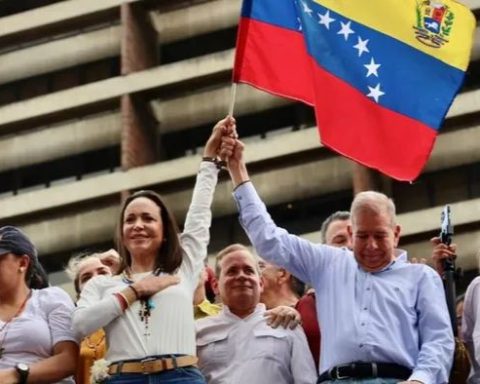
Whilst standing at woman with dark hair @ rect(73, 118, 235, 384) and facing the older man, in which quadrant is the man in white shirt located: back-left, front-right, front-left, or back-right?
front-left

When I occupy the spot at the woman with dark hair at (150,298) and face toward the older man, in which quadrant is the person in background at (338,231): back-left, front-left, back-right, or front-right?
front-left

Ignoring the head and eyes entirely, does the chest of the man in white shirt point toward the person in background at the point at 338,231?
no

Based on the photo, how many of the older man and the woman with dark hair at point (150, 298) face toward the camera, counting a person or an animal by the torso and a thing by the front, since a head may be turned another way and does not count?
2

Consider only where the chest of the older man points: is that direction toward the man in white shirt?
no

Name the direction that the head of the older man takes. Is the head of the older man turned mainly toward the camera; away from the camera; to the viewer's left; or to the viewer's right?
toward the camera

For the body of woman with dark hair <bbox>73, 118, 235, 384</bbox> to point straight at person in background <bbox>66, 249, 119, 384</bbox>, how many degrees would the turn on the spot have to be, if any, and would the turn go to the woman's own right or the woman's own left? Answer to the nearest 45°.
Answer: approximately 135° to the woman's own right

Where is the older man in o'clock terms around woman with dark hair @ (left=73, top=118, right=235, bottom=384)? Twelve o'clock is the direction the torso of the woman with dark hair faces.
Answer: The older man is roughly at 9 o'clock from the woman with dark hair.

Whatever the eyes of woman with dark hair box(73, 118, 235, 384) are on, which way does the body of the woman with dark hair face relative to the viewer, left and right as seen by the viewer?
facing the viewer

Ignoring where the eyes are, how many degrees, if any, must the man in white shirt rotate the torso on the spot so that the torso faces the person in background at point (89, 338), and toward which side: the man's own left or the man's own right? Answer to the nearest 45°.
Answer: approximately 90° to the man's own right

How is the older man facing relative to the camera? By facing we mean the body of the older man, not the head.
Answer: toward the camera

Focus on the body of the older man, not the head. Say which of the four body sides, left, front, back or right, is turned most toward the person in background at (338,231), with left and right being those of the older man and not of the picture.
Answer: back

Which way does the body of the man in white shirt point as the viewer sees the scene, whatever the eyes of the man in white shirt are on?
toward the camera

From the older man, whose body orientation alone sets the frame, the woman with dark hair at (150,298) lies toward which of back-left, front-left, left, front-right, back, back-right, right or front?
right

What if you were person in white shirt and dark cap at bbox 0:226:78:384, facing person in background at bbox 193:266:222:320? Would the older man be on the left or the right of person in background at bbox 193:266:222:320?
right

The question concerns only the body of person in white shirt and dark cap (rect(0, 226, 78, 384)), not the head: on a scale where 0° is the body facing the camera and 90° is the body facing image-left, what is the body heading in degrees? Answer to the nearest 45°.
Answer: approximately 45°

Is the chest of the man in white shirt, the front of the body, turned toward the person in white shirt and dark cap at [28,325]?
no

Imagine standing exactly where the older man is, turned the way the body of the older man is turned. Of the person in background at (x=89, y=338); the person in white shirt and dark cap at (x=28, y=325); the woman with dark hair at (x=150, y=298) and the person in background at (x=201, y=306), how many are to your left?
0
